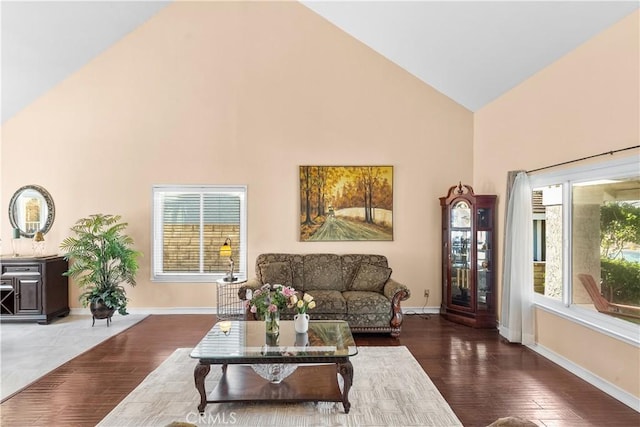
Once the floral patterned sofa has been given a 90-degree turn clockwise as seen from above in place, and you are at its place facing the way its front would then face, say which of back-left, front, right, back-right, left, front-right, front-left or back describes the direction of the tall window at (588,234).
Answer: back-left

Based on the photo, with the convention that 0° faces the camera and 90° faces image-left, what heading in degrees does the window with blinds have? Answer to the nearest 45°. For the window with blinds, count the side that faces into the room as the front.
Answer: approximately 0°

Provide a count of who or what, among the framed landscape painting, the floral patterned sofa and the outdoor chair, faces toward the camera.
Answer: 2

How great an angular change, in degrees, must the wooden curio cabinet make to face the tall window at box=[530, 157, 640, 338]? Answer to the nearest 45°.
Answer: approximately 90° to its left

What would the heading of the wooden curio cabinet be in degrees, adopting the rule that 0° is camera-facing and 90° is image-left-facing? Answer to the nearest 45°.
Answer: approximately 45°

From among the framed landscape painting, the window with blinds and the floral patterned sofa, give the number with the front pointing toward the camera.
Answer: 3

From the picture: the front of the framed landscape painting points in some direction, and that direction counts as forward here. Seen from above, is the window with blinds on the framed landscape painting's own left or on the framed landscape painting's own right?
on the framed landscape painting's own right

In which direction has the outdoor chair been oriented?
to the viewer's right

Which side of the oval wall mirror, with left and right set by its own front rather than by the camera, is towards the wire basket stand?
left

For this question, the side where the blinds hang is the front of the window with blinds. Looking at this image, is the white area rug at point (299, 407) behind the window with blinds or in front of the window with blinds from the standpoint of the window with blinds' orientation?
in front

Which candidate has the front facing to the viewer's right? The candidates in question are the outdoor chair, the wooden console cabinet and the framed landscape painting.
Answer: the outdoor chair

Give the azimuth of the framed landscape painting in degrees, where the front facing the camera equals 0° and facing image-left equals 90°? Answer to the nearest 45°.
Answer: approximately 0°

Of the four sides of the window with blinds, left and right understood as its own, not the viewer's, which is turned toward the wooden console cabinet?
right
